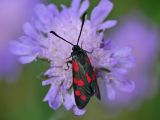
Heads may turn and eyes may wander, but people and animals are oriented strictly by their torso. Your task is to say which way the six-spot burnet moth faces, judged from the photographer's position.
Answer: facing away from the viewer
